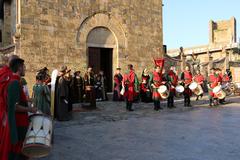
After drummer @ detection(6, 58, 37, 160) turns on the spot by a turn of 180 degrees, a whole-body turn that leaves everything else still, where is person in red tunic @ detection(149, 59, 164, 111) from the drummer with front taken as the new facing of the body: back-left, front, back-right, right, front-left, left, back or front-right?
back-right

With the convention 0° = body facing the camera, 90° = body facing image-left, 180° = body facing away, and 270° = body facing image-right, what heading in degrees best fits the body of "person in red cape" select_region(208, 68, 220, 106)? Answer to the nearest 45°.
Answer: approximately 315°

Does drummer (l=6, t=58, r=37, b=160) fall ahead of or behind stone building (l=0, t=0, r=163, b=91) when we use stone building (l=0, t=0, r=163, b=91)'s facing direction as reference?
ahead

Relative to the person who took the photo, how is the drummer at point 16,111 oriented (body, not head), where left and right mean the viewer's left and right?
facing to the right of the viewer

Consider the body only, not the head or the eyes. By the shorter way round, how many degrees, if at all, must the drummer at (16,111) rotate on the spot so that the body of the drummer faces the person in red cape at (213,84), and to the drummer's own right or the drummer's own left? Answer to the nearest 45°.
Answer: approximately 45° to the drummer's own left

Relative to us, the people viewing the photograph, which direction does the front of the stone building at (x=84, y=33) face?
facing the viewer

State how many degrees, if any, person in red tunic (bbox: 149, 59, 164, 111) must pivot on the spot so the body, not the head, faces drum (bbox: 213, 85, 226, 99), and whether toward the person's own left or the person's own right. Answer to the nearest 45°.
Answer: approximately 90° to the person's own left

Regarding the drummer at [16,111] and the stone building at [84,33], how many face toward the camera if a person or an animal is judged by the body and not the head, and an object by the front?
1

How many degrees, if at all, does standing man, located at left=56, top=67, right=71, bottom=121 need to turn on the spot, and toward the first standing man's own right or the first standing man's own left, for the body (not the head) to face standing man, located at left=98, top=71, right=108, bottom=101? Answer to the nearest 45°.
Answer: approximately 90° to the first standing man's own left

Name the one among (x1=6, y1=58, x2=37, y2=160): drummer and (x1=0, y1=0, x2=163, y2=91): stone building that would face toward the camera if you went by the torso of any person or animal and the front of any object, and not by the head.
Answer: the stone building

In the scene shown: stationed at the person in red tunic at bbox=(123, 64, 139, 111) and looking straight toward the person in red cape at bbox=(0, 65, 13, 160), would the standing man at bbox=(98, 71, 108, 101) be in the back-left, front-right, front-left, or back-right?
back-right

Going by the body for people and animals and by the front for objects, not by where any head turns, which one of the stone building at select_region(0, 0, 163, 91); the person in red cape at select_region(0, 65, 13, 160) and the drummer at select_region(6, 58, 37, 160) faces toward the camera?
the stone building

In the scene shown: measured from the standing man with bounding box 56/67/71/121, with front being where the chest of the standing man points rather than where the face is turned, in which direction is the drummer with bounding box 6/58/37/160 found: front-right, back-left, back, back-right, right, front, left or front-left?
right

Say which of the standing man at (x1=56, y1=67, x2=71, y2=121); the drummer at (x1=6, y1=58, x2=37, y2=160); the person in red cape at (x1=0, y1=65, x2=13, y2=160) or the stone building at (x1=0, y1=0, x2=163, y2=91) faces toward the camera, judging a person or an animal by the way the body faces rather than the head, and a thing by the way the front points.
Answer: the stone building
